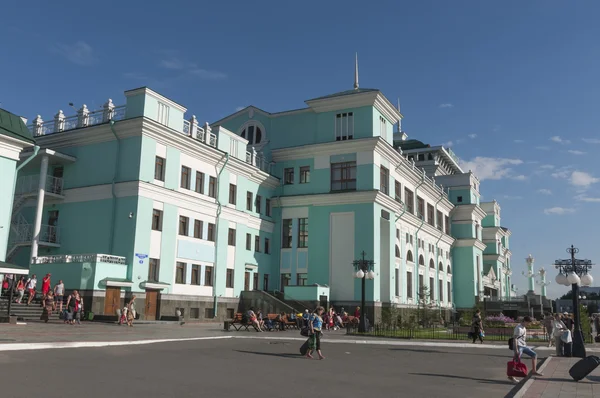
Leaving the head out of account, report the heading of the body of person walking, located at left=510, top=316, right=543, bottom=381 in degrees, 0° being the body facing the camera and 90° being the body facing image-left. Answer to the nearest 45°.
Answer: approximately 270°

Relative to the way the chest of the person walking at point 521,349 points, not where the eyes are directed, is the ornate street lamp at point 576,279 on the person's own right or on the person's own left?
on the person's own left

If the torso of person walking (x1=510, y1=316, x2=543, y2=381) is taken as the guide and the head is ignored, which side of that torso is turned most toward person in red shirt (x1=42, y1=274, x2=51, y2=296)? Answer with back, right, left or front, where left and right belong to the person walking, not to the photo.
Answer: back

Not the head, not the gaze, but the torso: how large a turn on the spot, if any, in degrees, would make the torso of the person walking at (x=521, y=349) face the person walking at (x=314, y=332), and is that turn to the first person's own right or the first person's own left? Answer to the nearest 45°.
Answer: approximately 180°

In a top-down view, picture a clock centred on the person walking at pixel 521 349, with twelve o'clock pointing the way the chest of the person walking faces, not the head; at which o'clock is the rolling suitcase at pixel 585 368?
The rolling suitcase is roughly at 1 o'clock from the person walking.

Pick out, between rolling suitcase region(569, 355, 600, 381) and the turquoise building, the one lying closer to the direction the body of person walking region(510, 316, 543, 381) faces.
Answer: the rolling suitcase

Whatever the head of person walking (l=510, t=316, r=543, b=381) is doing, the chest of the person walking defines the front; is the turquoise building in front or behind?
behind
